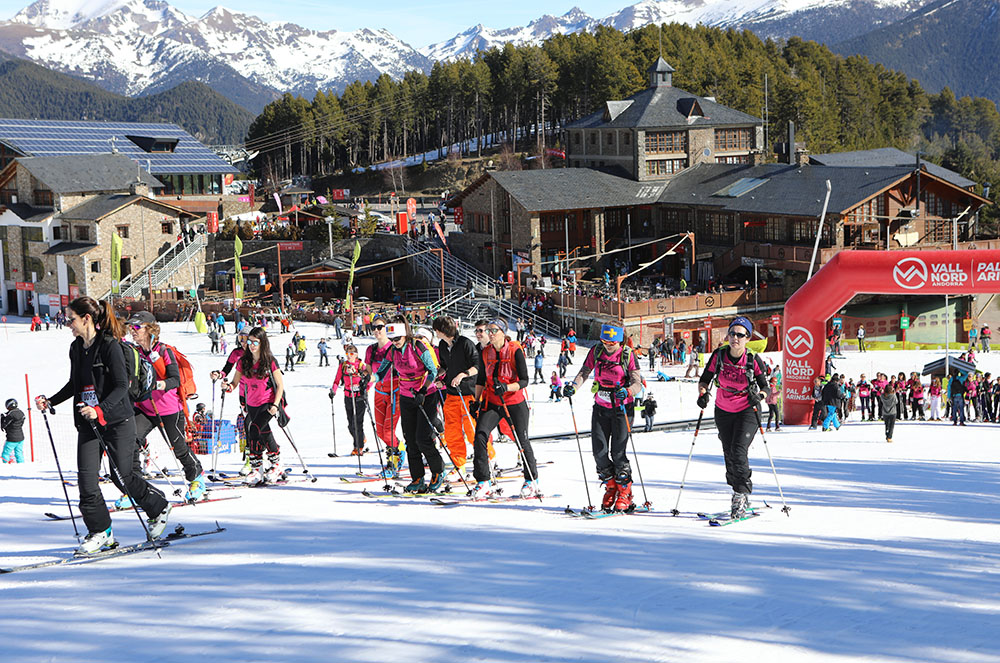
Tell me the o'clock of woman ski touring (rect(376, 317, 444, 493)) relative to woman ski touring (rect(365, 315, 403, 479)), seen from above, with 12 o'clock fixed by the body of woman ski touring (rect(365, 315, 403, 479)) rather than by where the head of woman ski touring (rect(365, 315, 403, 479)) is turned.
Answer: woman ski touring (rect(376, 317, 444, 493)) is roughly at 10 o'clock from woman ski touring (rect(365, 315, 403, 479)).

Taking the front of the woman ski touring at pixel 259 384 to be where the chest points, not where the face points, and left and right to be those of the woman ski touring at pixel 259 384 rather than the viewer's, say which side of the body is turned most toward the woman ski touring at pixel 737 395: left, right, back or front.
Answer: left

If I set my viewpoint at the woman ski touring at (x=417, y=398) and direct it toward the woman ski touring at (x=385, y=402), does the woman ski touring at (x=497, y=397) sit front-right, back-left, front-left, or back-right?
back-right

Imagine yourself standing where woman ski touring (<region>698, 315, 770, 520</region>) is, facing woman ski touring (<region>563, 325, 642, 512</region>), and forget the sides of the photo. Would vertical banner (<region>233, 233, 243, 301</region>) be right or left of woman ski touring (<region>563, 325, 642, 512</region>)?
right

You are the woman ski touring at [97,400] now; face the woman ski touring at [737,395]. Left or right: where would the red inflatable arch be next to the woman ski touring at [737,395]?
left

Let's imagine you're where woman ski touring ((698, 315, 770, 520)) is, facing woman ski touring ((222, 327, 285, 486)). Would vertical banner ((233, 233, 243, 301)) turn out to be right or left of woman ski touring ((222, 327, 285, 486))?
right

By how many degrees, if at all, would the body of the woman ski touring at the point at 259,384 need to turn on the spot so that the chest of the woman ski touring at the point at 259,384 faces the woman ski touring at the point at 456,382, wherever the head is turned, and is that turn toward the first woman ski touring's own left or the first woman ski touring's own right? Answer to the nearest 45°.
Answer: approximately 135° to the first woman ski touring's own left

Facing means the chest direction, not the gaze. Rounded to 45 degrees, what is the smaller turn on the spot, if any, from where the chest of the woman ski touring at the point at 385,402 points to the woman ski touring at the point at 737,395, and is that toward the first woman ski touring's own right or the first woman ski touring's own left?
approximately 90° to the first woman ski touring's own left

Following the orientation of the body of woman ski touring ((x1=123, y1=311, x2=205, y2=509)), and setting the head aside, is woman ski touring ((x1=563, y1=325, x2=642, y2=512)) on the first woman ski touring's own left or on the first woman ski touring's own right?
on the first woman ski touring's own left

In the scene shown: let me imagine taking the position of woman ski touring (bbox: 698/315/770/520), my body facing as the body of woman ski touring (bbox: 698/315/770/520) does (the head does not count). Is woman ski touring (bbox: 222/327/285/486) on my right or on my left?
on my right
